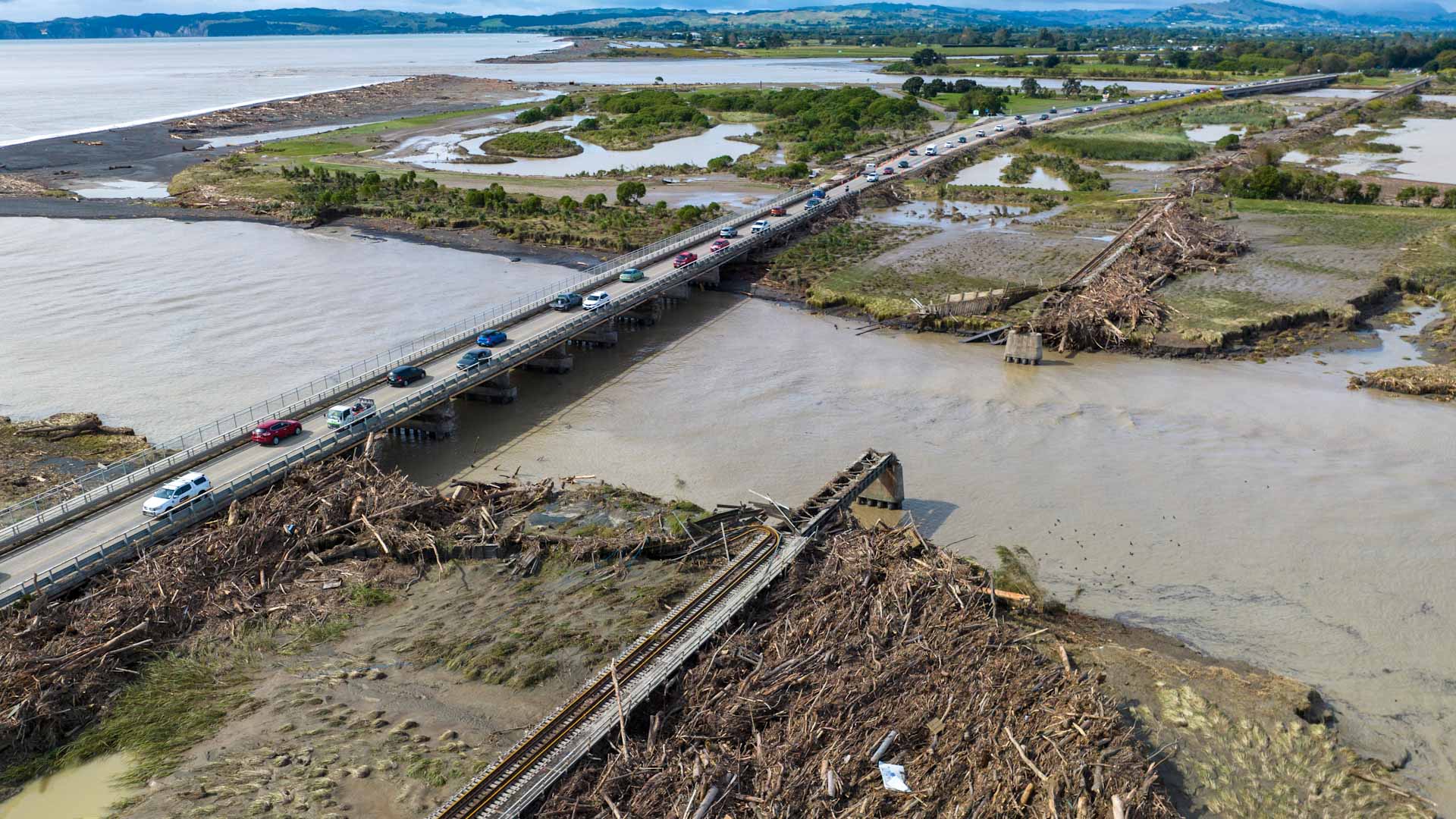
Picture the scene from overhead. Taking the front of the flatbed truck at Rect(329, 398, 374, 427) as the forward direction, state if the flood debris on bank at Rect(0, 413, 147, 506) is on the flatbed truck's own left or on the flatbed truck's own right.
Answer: on the flatbed truck's own right

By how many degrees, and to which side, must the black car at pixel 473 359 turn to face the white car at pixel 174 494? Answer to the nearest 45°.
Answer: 0° — it already faces it

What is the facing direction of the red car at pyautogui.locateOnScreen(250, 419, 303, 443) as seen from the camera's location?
facing away from the viewer and to the right of the viewer

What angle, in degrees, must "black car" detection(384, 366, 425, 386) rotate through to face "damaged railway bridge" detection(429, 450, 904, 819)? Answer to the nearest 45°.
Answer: approximately 135° to its right

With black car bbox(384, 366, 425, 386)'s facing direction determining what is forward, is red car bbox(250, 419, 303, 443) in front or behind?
behind

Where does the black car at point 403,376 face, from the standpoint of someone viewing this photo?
facing away from the viewer and to the right of the viewer

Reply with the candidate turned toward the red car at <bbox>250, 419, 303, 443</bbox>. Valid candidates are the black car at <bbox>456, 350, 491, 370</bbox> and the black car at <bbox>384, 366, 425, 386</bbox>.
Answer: the black car at <bbox>456, 350, 491, 370</bbox>

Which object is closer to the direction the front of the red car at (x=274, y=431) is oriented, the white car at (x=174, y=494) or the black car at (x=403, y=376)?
the black car

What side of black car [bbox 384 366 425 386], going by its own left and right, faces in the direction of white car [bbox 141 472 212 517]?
back
